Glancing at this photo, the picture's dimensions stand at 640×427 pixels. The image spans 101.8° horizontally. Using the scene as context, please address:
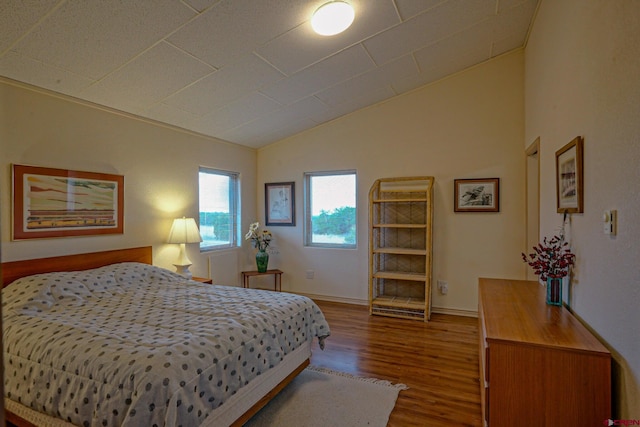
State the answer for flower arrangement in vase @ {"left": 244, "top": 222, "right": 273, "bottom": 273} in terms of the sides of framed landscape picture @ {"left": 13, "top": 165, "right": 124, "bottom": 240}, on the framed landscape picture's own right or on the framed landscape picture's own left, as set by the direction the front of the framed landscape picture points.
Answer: on the framed landscape picture's own left

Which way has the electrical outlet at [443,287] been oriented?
toward the camera

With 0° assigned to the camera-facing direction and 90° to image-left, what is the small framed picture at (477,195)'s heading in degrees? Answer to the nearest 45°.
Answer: approximately 0°

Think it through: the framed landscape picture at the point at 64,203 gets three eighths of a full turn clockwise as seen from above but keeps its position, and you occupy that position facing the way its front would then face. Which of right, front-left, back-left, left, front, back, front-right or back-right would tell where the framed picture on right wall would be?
back-left

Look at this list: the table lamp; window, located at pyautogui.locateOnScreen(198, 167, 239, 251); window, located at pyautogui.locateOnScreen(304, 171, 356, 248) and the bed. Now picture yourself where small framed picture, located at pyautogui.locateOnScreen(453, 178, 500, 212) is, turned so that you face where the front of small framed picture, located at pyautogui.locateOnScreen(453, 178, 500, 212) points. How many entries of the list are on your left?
0

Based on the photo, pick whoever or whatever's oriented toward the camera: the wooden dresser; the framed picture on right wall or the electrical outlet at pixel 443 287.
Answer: the electrical outlet

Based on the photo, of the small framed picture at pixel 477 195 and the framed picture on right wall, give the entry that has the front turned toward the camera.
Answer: the small framed picture

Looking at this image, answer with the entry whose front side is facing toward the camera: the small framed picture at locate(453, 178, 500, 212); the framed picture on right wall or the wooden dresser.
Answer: the small framed picture

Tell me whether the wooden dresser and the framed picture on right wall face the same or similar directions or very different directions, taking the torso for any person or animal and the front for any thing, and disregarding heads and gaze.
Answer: same or similar directions

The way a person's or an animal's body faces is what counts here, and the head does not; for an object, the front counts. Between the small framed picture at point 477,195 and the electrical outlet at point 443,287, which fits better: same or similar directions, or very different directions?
same or similar directions

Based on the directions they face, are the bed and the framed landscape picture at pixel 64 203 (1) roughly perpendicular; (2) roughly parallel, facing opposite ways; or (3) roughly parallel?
roughly parallel

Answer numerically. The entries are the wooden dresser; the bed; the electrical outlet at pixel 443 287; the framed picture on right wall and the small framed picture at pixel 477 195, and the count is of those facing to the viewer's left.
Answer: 2

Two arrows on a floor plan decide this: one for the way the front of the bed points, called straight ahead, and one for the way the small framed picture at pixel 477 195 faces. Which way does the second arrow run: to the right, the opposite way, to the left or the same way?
to the right

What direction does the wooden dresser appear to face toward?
to the viewer's left

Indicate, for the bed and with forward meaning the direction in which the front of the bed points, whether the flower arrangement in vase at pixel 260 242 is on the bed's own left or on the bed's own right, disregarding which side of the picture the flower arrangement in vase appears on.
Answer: on the bed's own left

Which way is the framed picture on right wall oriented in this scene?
to the viewer's left
